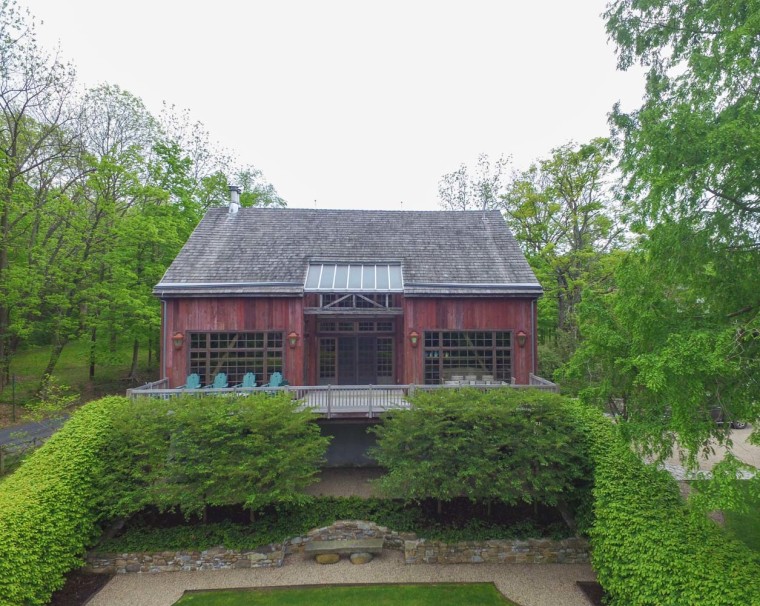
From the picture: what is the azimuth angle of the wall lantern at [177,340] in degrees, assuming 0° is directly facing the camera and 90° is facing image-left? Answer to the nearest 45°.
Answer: approximately 0°

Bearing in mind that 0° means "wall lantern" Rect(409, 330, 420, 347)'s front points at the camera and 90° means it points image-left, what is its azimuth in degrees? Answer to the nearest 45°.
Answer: approximately 0°

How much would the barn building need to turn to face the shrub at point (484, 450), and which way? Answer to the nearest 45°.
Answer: approximately 45° to its left

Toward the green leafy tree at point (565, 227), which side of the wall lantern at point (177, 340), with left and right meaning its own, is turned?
left

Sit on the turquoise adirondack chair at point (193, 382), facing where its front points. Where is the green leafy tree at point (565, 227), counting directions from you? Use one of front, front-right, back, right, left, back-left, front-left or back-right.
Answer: back-left

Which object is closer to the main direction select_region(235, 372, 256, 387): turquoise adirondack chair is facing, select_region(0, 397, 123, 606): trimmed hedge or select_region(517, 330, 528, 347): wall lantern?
the trimmed hedge

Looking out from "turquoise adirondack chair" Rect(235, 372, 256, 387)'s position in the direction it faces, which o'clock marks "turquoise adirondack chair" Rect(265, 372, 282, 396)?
"turquoise adirondack chair" Rect(265, 372, 282, 396) is roughly at 8 o'clock from "turquoise adirondack chair" Rect(235, 372, 256, 387).

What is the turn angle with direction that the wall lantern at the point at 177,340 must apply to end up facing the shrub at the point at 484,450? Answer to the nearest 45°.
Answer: approximately 45° to its left

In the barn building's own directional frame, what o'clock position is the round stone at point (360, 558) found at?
The round stone is roughly at 12 o'clock from the barn building.

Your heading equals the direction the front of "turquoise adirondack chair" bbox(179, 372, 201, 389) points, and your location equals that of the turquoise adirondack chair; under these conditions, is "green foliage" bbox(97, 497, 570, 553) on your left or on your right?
on your left

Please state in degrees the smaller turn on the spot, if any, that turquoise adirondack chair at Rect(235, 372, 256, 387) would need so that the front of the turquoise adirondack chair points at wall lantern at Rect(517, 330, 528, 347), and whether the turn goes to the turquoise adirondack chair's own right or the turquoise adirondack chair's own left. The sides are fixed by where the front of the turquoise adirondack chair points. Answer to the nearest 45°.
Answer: approximately 135° to the turquoise adirondack chair's own left

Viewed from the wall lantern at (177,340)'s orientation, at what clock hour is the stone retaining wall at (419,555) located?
The stone retaining wall is roughly at 11 o'clock from the wall lantern.

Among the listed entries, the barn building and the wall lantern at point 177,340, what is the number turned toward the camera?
2
